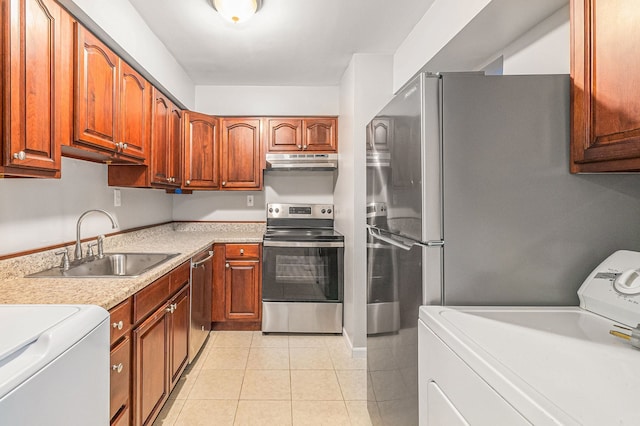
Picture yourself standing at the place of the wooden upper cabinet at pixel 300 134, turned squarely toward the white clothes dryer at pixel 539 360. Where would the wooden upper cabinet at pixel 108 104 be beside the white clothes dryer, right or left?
right

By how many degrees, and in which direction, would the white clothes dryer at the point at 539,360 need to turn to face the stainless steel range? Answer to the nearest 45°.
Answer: approximately 90° to its right

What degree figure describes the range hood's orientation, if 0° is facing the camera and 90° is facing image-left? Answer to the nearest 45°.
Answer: approximately 0°

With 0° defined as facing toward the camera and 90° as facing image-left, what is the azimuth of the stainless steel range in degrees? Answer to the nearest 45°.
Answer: approximately 0°

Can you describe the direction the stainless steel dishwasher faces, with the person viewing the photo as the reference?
facing to the right of the viewer

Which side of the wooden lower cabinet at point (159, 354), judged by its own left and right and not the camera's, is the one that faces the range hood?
left

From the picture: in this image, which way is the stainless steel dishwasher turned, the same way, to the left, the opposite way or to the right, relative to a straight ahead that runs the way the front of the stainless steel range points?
to the left

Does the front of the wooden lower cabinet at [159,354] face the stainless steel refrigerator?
yes

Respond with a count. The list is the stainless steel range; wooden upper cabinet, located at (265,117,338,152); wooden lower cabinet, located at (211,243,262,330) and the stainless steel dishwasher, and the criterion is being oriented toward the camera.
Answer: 3
